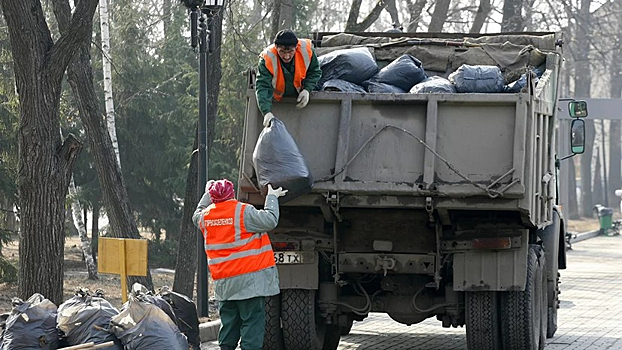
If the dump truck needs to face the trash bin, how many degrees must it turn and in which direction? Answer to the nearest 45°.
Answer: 0° — it already faces it

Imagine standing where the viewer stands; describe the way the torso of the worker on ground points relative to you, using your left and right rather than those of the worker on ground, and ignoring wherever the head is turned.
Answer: facing away from the viewer and to the right of the viewer

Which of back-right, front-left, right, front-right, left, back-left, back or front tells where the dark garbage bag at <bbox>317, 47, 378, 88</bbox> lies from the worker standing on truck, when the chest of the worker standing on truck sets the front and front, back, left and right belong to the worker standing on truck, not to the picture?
back-left

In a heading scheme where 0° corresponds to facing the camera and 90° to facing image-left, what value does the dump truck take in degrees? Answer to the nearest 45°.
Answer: approximately 180°

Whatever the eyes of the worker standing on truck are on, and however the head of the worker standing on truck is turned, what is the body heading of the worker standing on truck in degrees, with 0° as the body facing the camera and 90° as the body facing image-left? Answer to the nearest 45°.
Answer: approximately 0°

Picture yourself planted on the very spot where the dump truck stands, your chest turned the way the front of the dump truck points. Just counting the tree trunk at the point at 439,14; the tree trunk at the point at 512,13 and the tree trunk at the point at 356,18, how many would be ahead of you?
3
